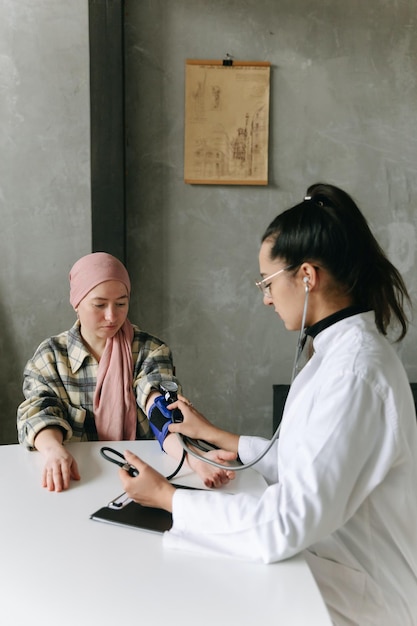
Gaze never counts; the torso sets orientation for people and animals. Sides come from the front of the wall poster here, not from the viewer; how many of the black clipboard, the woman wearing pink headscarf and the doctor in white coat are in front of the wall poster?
3

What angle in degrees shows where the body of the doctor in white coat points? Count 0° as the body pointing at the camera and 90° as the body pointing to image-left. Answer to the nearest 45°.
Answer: approximately 90°

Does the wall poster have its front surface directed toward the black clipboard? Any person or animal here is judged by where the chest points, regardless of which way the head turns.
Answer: yes

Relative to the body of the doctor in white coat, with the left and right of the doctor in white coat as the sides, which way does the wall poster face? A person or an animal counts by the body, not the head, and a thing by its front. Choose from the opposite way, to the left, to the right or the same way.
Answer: to the left

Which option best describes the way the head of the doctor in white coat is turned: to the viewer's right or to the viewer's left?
to the viewer's left

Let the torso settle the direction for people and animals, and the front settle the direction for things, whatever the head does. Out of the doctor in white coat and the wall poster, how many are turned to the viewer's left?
1
